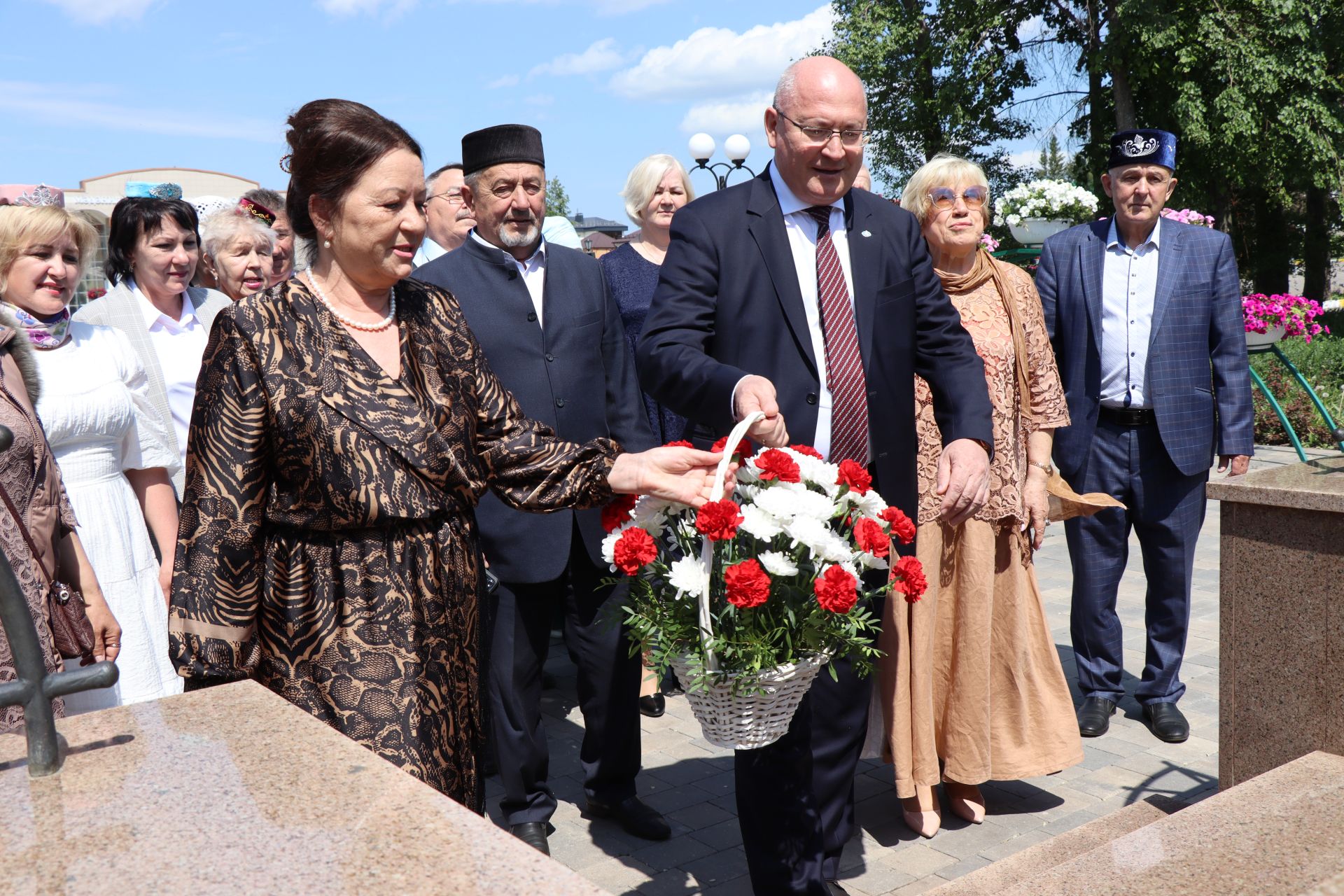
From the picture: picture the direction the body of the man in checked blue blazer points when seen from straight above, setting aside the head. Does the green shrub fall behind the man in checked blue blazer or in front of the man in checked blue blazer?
behind

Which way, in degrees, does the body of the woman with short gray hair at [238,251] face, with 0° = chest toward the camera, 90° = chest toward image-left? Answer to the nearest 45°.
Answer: approximately 315°

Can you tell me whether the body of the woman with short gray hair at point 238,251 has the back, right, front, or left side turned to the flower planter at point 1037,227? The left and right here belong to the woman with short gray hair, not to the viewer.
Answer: left

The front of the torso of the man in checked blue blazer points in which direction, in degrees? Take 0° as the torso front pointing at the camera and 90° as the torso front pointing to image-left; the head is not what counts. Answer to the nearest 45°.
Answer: approximately 0°

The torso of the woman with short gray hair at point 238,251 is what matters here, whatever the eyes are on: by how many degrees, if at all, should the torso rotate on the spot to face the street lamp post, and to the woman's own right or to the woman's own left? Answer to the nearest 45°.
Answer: approximately 90° to the woman's own left

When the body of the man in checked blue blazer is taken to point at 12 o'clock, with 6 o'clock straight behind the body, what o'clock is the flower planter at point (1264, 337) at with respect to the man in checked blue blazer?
The flower planter is roughly at 7 o'clock from the man in checked blue blazer.

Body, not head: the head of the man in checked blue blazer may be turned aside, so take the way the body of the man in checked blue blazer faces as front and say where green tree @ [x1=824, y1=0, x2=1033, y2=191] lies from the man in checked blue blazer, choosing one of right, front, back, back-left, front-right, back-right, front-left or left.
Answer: back
